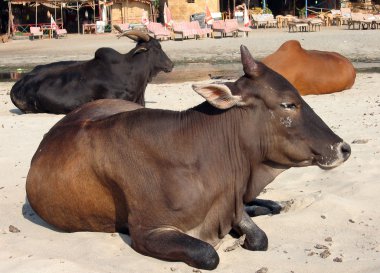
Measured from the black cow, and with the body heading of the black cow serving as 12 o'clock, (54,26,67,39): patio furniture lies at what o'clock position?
The patio furniture is roughly at 9 o'clock from the black cow.

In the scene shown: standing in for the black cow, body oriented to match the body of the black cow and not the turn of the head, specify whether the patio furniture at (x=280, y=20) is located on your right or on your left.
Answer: on your left

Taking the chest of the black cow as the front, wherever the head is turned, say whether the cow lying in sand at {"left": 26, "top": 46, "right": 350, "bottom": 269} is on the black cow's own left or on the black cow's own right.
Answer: on the black cow's own right

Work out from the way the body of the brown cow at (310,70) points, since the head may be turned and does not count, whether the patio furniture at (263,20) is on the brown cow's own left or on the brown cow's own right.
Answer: on the brown cow's own right

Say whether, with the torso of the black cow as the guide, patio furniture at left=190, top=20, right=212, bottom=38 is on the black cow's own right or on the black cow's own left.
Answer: on the black cow's own left

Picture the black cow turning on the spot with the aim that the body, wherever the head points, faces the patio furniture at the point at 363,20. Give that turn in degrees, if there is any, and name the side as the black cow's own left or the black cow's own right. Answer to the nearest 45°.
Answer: approximately 45° to the black cow's own left

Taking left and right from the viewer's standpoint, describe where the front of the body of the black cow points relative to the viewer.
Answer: facing to the right of the viewer

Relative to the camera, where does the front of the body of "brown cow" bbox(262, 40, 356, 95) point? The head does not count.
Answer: to the viewer's left

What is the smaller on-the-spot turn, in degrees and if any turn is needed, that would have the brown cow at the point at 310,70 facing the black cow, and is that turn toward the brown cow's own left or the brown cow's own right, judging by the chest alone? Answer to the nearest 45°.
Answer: approximately 45° to the brown cow's own left

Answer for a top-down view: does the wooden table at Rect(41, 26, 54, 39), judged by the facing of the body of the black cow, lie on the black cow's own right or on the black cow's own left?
on the black cow's own left

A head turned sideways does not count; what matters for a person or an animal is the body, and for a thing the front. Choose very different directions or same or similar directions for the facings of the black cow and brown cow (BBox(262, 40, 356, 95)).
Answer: very different directions
